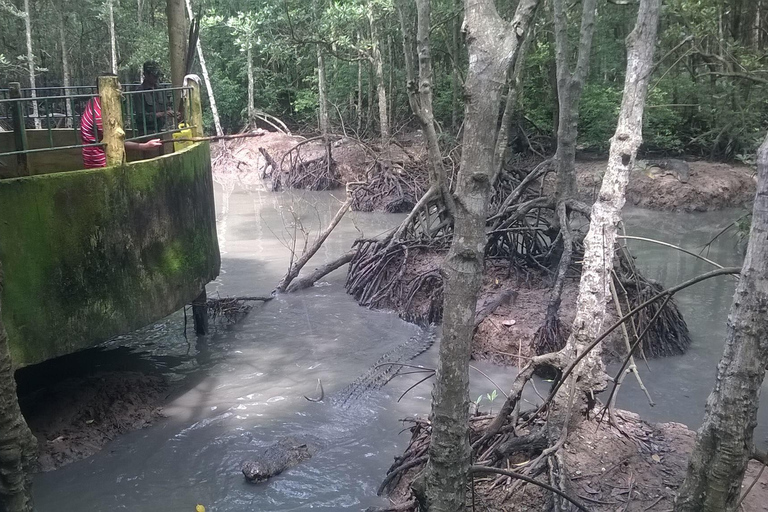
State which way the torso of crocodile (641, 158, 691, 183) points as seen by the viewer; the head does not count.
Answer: to the viewer's left

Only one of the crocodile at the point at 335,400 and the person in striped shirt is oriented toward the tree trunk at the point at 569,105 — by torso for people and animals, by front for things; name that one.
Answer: the person in striped shirt

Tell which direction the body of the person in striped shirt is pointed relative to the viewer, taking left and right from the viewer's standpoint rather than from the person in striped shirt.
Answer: facing to the right of the viewer

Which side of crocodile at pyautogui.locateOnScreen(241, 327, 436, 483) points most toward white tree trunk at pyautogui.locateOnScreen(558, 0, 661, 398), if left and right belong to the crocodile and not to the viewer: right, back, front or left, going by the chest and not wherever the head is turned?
left

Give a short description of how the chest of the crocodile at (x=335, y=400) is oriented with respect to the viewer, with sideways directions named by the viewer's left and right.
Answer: facing the viewer and to the left of the viewer

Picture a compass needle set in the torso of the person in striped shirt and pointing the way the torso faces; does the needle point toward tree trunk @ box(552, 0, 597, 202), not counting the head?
yes

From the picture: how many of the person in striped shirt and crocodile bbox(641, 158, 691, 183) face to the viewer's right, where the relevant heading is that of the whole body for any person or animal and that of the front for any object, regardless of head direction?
1

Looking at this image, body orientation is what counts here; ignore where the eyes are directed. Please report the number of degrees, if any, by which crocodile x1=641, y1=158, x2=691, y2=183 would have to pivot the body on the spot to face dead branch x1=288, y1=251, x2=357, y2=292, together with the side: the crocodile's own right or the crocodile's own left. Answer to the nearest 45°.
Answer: approximately 45° to the crocodile's own left

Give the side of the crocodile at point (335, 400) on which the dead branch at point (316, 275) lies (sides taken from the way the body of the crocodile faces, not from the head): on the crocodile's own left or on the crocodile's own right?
on the crocodile's own right

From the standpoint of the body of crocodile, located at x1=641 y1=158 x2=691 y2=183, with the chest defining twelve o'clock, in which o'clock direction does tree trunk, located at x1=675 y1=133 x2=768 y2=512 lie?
The tree trunk is roughly at 9 o'clock from the crocodile.
